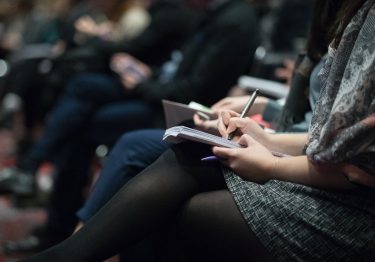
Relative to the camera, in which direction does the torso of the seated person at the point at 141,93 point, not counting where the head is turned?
to the viewer's left

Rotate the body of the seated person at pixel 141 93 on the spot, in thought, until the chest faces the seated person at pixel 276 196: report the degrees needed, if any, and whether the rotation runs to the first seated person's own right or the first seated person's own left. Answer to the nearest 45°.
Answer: approximately 90° to the first seated person's own left

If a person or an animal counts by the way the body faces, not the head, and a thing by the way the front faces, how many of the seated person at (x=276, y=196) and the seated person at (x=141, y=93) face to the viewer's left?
2

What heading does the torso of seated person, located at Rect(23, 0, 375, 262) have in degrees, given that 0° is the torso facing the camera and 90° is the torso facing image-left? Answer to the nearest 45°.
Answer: approximately 90°

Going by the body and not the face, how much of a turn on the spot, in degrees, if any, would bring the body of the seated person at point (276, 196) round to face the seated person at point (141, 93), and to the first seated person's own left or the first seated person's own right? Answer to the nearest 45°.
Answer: approximately 90° to the first seated person's own right
